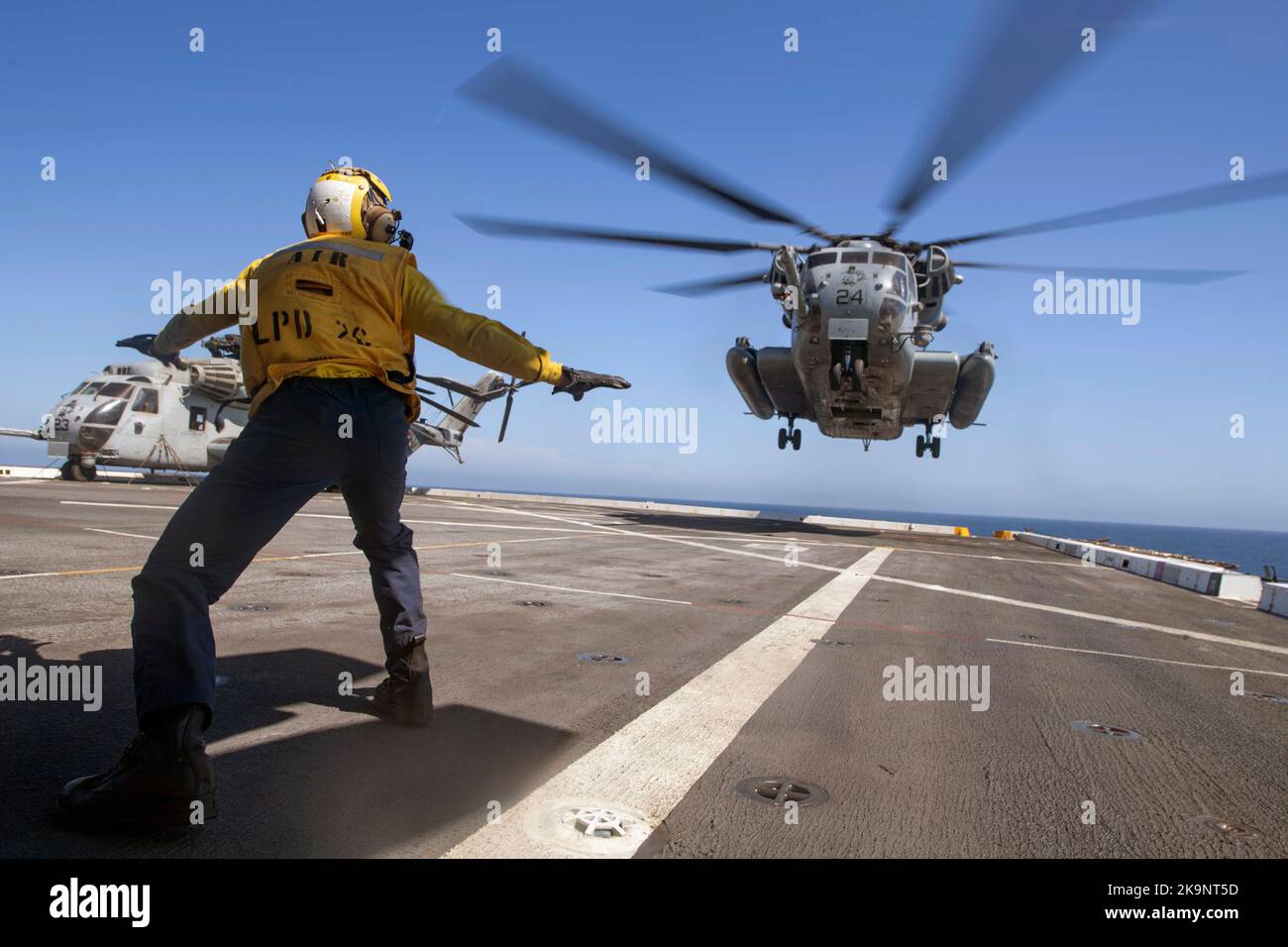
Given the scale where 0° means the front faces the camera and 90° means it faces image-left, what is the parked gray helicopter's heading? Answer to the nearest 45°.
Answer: approximately 45°

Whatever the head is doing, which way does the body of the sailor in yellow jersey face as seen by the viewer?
away from the camera

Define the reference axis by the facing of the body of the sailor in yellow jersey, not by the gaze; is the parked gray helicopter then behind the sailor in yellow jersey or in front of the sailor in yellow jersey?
in front

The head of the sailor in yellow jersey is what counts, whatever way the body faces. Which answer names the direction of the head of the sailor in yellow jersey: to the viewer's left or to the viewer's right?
to the viewer's right

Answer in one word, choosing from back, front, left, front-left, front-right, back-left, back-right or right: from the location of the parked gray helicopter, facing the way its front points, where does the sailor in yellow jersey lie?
front-left

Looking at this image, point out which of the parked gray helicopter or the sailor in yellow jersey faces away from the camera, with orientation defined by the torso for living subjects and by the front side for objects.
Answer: the sailor in yellow jersey

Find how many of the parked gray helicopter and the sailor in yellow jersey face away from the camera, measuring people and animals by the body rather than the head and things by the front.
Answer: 1
